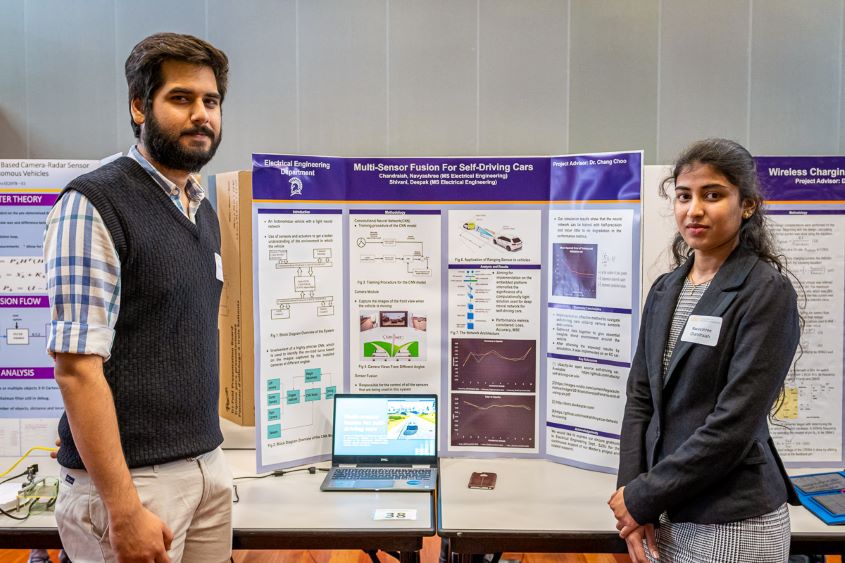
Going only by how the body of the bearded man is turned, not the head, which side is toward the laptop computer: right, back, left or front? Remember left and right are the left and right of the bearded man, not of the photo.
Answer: left

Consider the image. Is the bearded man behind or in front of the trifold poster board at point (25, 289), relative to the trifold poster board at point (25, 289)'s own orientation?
in front

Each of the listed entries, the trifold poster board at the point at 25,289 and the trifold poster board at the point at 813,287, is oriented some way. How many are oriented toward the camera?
2

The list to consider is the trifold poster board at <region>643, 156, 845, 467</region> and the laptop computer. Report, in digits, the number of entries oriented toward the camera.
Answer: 2

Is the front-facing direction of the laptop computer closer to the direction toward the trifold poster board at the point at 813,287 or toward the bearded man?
the bearded man

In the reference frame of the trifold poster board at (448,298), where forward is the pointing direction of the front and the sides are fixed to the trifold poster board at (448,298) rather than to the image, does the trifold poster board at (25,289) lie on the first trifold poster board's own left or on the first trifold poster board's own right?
on the first trifold poster board's own right

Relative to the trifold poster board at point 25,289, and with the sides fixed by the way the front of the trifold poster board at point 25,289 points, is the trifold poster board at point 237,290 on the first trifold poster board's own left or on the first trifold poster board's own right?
on the first trifold poster board's own left

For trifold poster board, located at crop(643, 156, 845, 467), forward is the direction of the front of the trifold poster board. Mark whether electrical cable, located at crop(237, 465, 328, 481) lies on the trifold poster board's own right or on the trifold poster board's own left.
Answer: on the trifold poster board's own right

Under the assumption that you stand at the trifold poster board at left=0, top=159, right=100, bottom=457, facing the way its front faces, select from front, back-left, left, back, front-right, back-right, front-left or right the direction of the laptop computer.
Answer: front-left

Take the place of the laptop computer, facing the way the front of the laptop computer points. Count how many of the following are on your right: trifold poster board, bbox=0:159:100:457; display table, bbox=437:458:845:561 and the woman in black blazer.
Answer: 1

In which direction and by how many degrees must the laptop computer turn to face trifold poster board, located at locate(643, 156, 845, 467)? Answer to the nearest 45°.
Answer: approximately 90° to its left
